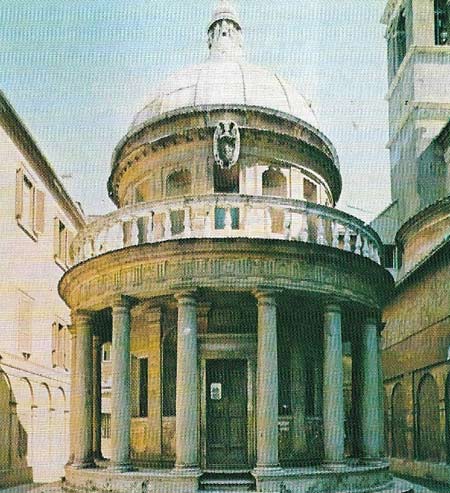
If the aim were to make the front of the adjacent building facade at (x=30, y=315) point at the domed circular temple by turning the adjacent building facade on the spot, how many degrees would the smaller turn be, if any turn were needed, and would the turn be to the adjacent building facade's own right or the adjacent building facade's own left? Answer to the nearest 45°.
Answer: approximately 45° to the adjacent building facade's own right

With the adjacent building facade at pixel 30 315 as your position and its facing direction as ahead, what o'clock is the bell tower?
The bell tower is roughly at 11 o'clock from the adjacent building facade.

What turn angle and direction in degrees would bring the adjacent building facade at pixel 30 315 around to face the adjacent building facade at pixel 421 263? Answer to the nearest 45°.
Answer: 0° — it already faces it

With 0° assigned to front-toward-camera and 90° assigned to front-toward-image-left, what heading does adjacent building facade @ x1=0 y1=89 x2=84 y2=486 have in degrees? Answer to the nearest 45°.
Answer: approximately 270°
